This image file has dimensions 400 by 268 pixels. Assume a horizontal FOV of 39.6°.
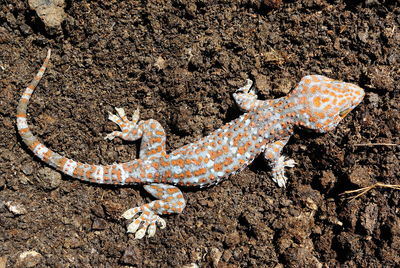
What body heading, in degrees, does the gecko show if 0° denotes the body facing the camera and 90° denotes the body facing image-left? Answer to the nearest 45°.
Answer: approximately 270°

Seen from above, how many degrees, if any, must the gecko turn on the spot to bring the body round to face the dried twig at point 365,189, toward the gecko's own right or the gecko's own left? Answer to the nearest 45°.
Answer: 0° — it already faces it
